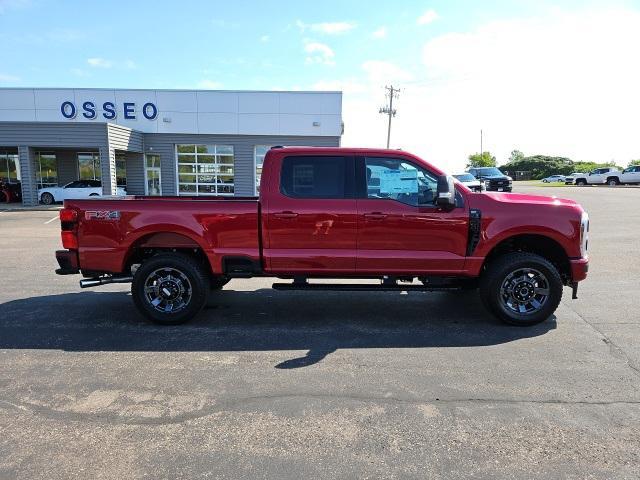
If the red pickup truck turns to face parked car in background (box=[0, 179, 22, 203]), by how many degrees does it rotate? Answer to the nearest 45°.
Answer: approximately 135° to its left

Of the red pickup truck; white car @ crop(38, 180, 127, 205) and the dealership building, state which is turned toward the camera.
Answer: the dealership building

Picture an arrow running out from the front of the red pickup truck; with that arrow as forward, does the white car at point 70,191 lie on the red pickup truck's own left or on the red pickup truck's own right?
on the red pickup truck's own left

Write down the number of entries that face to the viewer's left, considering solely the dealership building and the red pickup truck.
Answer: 0

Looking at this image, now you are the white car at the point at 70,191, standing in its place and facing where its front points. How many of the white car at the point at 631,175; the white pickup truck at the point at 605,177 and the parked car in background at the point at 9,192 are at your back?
2

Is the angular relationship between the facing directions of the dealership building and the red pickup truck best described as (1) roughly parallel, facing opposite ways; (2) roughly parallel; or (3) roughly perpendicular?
roughly perpendicular

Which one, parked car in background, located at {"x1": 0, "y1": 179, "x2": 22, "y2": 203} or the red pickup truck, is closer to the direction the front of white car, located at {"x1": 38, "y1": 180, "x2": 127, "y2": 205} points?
the parked car in background

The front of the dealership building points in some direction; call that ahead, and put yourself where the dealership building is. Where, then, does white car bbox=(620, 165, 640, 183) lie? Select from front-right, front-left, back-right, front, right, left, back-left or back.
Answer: left

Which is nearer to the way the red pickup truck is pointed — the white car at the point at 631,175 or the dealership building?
the white car

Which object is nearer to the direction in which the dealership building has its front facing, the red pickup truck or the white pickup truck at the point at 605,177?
the red pickup truck

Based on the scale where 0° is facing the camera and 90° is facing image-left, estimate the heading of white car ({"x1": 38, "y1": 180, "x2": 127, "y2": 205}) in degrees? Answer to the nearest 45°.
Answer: approximately 90°

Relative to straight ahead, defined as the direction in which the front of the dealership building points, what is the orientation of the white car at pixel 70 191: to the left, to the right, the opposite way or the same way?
to the right

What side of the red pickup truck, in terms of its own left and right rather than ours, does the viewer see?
right

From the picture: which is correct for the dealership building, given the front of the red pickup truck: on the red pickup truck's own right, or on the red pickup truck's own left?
on the red pickup truck's own left

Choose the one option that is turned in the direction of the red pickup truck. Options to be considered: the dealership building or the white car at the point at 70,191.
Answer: the dealership building

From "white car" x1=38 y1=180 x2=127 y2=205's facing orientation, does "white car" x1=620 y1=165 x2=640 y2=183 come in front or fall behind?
behind

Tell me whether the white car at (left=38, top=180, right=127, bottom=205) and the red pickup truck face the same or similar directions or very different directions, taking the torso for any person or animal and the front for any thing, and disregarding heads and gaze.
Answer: very different directions

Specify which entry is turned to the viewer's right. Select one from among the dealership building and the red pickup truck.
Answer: the red pickup truck

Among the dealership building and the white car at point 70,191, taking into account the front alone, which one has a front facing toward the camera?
the dealership building

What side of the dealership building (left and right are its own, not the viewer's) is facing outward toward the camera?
front
